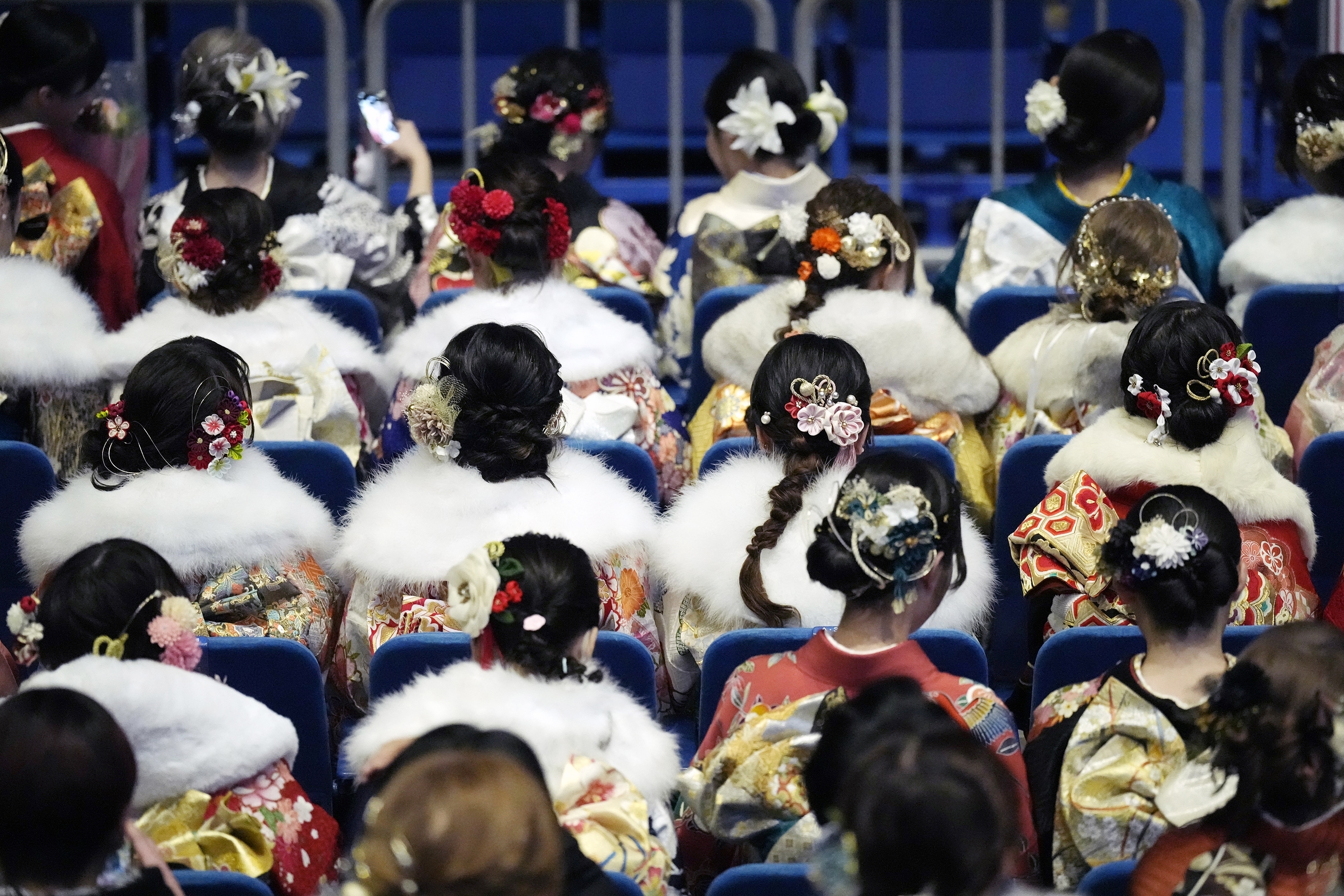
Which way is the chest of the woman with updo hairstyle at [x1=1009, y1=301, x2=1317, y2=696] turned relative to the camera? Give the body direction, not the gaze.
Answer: away from the camera

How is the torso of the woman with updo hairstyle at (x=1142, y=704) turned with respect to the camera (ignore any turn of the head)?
away from the camera

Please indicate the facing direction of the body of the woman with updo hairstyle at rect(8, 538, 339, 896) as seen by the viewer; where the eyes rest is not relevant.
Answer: away from the camera

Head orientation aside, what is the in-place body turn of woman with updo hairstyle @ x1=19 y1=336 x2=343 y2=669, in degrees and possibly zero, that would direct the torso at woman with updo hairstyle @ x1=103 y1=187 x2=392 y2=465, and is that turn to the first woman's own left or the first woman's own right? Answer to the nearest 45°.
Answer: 0° — they already face them

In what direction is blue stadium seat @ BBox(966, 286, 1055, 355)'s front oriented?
away from the camera

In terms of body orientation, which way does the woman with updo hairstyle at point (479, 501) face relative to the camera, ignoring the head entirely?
away from the camera

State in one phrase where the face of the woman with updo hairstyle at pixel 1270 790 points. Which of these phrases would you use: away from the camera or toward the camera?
away from the camera

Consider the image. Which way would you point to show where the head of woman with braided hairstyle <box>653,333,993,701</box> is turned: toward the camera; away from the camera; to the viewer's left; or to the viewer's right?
away from the camera

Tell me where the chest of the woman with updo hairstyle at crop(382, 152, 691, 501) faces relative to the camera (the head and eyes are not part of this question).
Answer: away from the camera

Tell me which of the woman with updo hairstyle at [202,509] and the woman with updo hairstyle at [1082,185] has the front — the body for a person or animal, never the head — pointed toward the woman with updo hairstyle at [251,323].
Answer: the woman with updo hairstyle at [202,509]

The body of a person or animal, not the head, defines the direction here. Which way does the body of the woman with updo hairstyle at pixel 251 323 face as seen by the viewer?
away from the camera
